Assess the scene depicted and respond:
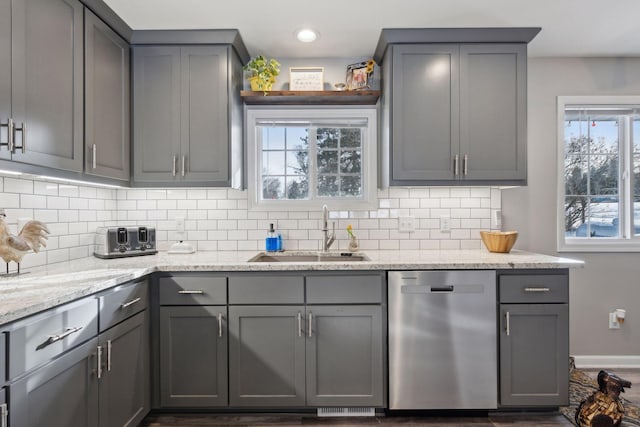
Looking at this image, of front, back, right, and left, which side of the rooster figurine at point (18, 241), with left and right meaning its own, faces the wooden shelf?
back

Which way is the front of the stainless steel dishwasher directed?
toward the camera

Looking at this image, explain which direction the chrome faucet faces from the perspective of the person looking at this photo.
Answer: facing the viewer

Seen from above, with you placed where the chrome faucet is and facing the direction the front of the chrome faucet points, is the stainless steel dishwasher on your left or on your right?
on your left

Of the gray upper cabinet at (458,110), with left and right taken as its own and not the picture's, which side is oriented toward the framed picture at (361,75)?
right

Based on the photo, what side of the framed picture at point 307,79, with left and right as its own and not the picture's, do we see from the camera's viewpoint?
front

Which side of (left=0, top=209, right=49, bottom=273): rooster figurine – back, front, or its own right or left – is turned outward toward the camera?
left

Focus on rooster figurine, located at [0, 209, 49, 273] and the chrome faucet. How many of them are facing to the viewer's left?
1

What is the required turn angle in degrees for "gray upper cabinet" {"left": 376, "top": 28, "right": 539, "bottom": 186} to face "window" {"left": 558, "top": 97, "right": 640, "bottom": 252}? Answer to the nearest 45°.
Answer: approximately 135° to its left

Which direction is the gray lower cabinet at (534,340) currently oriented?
toward the camera

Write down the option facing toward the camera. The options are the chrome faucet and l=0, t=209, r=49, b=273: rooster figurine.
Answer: the chrome faucet

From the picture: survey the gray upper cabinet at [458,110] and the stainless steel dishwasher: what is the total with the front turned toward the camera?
2

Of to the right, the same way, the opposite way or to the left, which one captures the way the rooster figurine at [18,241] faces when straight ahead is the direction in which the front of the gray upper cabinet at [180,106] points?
to the right

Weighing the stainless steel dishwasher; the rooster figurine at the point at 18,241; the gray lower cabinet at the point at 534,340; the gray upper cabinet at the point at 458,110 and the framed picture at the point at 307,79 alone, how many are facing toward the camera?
4
